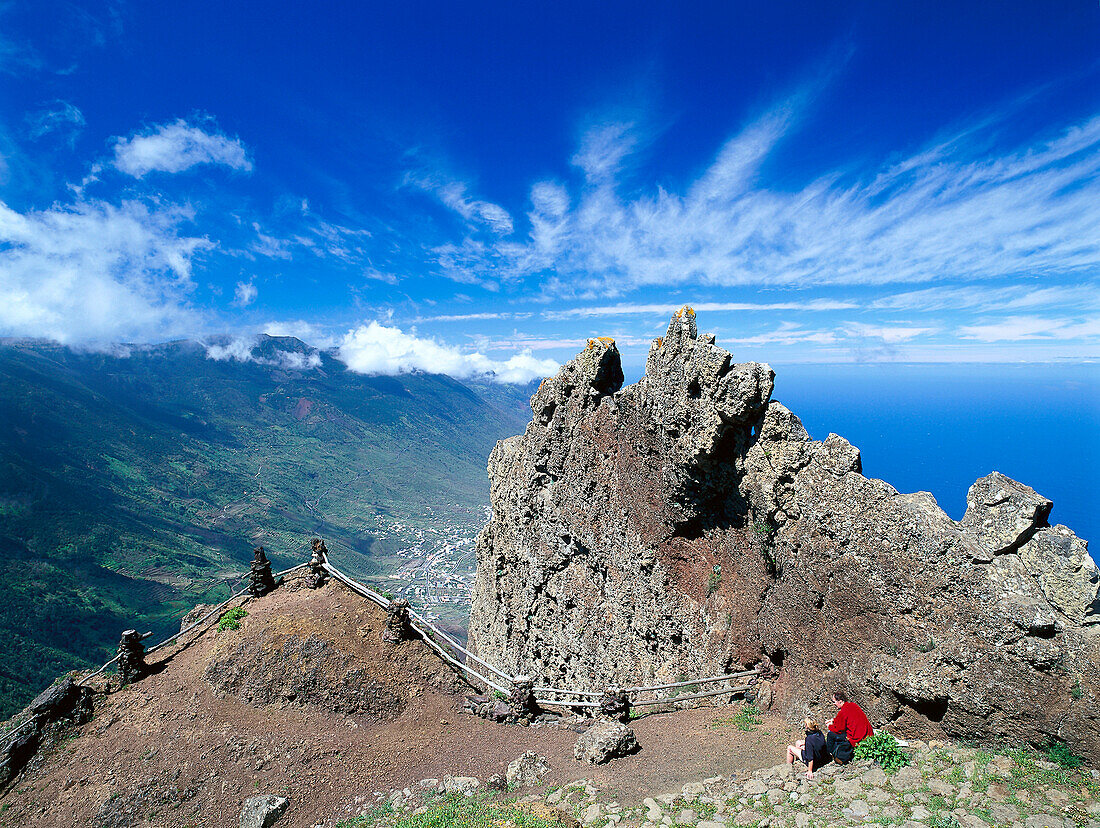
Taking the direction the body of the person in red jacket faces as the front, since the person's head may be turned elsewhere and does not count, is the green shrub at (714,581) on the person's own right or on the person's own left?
on the person's own right

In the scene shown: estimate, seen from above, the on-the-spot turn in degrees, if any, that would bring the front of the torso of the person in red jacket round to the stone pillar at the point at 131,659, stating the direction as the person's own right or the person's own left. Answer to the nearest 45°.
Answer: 0° — they already face it

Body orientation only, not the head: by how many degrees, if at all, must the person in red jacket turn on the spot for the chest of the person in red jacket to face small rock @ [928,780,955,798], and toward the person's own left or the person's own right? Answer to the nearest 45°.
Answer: approximately 135° to the person's own left

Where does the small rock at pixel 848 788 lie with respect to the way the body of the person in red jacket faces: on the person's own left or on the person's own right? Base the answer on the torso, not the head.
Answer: on the person's own left

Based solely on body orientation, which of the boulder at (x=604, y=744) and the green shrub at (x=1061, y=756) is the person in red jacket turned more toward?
the boulder

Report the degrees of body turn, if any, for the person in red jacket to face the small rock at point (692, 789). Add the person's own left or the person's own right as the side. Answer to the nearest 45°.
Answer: approximately 45° to the person's own left

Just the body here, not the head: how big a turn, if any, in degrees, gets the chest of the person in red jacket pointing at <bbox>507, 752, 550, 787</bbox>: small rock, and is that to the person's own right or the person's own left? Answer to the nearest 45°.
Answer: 0° — they already face it

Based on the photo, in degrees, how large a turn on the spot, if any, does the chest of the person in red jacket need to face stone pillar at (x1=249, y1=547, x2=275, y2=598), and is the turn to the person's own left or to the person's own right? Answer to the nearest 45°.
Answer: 0° — they already face it

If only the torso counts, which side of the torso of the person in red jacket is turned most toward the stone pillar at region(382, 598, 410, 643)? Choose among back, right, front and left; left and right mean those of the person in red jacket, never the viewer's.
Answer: front

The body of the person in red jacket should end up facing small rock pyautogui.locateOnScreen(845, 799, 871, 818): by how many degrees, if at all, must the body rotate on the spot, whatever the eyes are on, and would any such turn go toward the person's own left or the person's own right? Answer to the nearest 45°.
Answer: approximately 90° to the person's own left

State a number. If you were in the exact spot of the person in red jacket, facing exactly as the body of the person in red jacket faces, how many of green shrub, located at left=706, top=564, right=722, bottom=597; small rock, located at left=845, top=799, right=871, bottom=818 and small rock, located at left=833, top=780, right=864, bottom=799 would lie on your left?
2

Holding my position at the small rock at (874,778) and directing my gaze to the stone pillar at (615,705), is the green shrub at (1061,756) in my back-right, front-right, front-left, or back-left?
back-right

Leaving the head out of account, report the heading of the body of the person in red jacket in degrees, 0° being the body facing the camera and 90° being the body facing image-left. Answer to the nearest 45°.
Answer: approximately 90°

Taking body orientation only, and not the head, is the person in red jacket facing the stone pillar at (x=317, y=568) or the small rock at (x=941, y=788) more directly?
the stone pillar
